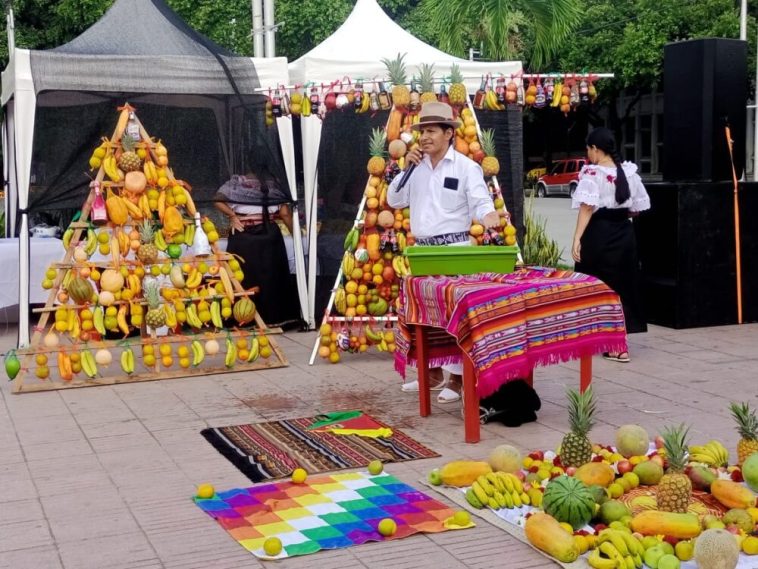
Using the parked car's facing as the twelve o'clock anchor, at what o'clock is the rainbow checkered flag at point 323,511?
The rainbow checkered flag is roughly at 9 o'clock from the parked car.

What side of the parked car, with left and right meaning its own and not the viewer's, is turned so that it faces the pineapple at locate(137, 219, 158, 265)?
left

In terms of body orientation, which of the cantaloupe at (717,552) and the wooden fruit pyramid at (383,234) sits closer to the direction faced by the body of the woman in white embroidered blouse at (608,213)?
the wooden fruit pyramid

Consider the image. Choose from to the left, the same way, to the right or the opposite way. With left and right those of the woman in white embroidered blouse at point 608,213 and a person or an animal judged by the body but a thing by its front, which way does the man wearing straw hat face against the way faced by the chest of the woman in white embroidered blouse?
to the left

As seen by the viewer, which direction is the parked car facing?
to the viewer's left

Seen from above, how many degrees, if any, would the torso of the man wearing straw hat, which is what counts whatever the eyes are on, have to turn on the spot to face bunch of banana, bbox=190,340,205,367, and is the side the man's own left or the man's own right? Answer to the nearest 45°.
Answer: approximately 90° to the man's own right

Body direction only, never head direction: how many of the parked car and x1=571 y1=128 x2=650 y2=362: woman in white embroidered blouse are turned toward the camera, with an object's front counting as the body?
0

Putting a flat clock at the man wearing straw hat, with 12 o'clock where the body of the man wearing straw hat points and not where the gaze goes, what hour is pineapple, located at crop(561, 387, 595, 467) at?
The pineapple is roughly at 10 o'clock from the man wearing straw hat.
